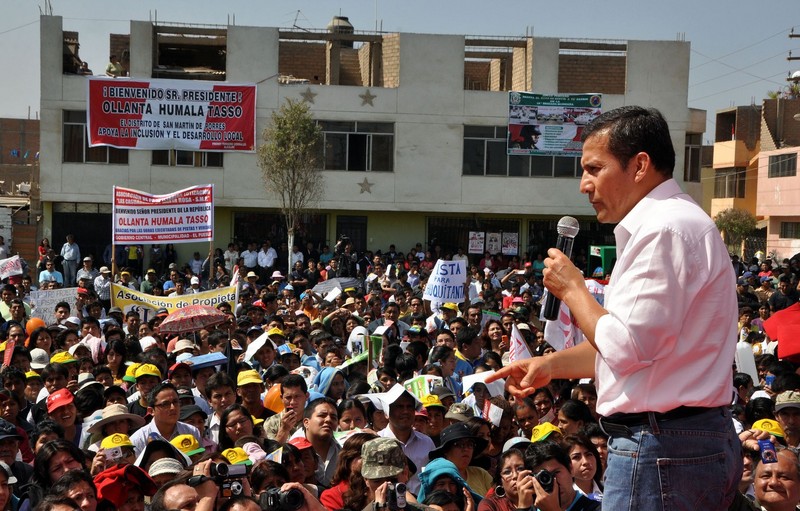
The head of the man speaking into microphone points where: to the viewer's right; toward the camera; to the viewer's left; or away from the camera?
to the viewer's left

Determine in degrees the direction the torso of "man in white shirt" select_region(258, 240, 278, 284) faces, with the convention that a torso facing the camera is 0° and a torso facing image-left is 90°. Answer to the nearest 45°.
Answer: approximately 0°

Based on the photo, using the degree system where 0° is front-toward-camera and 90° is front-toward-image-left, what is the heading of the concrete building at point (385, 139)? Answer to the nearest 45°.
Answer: approximately 0°

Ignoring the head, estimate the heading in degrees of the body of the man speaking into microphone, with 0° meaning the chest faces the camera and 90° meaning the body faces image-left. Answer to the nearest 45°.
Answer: approximately 90°
